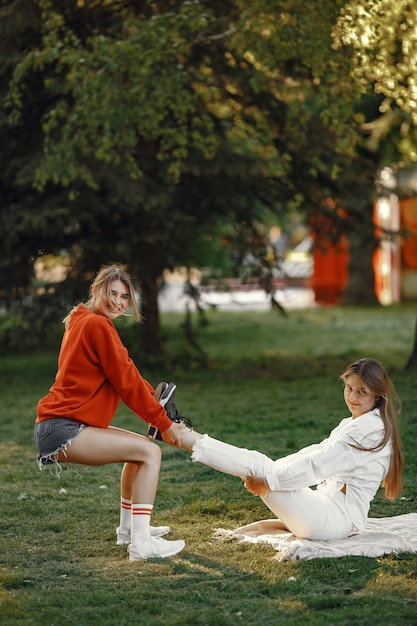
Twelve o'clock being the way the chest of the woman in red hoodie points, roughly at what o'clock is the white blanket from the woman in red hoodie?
The white blanket is roughly at 12 o'clock from the woman in red hoodie.

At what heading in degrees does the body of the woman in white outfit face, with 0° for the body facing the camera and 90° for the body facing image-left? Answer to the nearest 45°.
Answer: approximately 90°

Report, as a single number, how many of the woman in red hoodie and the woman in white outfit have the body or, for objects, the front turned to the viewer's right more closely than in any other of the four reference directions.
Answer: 1

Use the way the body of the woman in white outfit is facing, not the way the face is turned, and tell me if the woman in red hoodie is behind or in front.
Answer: in front

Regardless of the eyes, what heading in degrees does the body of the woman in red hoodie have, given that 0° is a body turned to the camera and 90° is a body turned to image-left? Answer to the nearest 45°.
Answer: approximately 270°

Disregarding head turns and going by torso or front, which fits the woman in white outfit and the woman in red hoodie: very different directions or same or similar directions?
very different directions

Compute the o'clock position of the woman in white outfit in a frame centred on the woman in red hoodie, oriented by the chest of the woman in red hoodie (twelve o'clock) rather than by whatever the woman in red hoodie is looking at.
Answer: The woman in white outfit is roughly at 12 o'clock from the woman in red hoodie.
